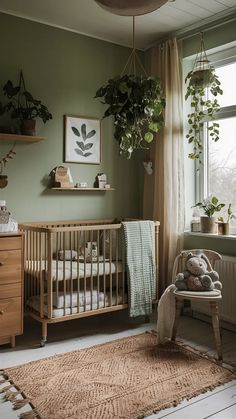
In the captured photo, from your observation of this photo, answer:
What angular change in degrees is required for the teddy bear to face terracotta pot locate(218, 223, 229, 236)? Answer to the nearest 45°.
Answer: approximately 180°

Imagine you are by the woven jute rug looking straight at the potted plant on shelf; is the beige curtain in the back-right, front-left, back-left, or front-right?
front-right

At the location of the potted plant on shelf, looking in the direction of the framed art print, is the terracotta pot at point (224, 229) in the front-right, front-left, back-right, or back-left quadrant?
front-right

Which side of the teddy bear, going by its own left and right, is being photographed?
front

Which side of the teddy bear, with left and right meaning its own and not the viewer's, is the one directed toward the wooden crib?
right

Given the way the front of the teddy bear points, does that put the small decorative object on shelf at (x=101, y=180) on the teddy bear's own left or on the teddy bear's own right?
on the teddy bear's own right

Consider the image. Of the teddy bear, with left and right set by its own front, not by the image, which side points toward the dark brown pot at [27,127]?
right

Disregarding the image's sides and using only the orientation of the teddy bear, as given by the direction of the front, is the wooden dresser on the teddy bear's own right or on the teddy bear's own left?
on the teddy bear's own right

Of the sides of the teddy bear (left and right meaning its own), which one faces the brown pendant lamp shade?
front
